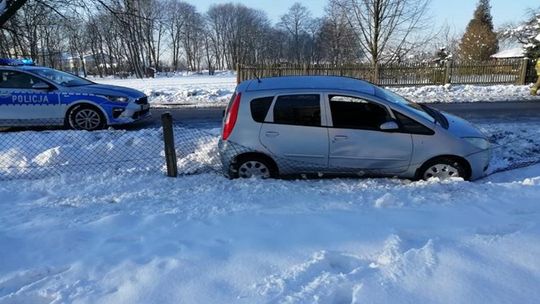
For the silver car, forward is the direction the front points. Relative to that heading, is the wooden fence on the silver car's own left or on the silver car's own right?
on the silver car's own left

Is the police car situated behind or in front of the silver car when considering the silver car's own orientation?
behind

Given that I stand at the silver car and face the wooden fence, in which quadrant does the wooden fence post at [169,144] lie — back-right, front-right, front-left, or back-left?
back-left

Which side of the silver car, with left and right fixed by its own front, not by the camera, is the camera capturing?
right

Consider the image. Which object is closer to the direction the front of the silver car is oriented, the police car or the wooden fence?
the wooden fence

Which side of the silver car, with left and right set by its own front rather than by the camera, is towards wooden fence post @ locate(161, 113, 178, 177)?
back

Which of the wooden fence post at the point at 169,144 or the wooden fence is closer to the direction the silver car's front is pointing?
the wooden fence
